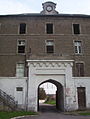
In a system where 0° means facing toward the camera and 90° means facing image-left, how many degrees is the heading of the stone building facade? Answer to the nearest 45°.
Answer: approximately 0°
